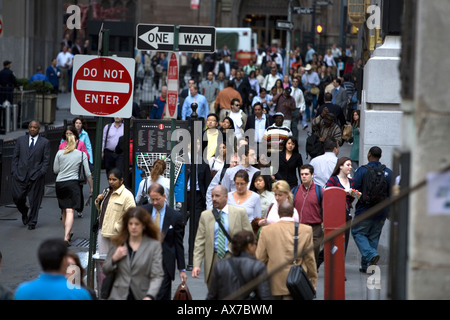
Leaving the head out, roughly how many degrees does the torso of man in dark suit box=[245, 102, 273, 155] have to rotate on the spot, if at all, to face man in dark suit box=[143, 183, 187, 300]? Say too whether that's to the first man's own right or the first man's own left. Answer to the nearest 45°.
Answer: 0° — they already face them

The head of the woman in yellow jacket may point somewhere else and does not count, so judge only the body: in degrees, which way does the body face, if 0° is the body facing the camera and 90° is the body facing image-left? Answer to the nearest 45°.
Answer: approximately 45°

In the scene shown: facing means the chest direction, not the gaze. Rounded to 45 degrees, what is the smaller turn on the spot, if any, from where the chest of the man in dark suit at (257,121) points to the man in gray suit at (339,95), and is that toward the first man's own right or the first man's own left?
approximately 135° to the first man's own left

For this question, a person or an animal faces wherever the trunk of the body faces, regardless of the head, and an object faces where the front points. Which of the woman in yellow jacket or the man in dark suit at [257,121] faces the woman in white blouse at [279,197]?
the man in dark suit

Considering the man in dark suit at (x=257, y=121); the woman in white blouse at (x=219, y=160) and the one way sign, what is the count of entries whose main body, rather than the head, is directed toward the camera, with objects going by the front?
3

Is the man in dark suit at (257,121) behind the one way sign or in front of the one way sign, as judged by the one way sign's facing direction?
behind

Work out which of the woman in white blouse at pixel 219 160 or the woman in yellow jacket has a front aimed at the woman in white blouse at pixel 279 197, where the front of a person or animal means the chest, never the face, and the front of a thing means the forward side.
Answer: the woman in white blouse at pixel 219 160

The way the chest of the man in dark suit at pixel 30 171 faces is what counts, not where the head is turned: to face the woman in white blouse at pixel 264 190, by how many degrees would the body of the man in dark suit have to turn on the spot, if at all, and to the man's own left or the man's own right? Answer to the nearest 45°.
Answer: approximately 45° to the man's own left
